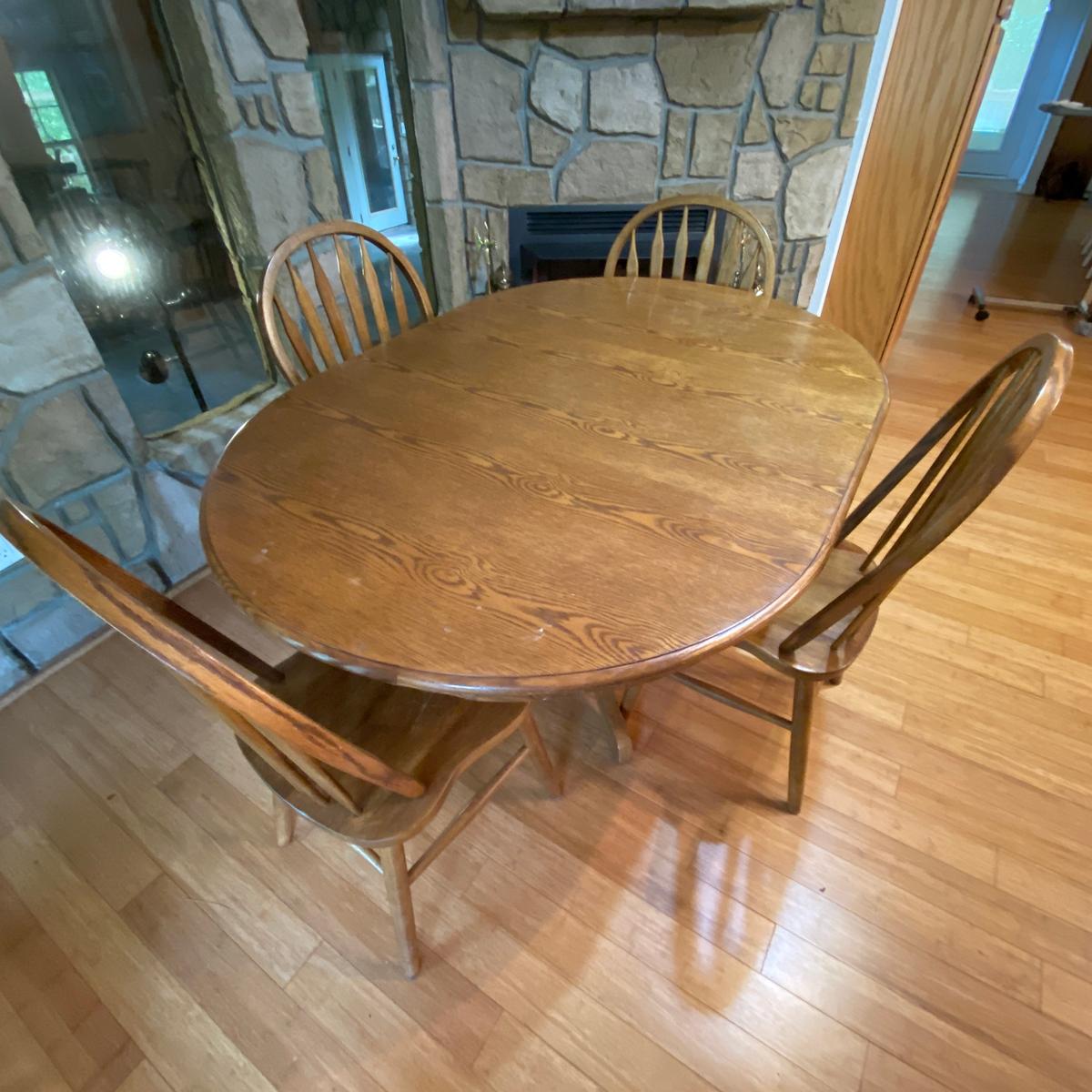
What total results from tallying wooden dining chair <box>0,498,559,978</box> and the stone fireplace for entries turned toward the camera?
1

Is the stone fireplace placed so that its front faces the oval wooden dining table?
yes

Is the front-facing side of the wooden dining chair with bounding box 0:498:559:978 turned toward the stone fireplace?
yes

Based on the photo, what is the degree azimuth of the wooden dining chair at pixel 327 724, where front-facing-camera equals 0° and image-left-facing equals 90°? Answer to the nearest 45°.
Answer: approximately 225°

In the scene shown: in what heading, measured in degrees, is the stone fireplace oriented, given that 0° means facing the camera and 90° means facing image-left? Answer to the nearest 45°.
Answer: approximately 0°

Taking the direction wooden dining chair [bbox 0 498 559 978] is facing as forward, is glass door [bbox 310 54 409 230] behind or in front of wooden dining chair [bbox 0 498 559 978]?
in front

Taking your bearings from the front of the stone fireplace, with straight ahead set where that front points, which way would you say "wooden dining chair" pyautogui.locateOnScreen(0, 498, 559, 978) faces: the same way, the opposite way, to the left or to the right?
the opposite way

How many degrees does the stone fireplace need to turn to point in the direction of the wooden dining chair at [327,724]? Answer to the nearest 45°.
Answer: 0° — it already faces it

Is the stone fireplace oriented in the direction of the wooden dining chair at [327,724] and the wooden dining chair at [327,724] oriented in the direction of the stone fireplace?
yes
